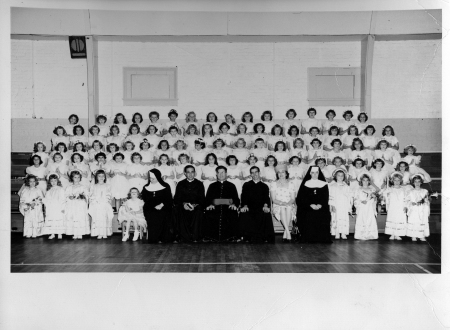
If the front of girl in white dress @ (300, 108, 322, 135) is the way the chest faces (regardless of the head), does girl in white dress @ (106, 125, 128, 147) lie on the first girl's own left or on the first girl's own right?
on the first girl's own right

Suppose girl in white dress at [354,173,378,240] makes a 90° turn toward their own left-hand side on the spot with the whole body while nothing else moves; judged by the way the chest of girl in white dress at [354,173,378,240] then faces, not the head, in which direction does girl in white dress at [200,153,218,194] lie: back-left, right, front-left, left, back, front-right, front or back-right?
back

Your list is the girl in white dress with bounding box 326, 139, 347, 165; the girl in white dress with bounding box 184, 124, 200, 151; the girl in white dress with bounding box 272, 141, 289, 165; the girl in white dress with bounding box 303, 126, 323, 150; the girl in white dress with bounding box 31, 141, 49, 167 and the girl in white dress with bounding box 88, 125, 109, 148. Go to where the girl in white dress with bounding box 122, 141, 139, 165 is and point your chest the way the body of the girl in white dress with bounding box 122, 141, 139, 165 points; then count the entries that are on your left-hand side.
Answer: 4

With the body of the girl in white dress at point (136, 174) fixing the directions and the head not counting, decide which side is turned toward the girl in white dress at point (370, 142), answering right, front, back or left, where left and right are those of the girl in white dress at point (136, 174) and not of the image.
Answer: left

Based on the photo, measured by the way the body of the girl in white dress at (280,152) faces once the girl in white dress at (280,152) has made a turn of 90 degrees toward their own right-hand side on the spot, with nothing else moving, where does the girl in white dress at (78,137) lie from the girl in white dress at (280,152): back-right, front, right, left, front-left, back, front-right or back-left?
front

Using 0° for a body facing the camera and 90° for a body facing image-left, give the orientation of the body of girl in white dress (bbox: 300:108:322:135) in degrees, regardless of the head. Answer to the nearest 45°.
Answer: approximately 0°
